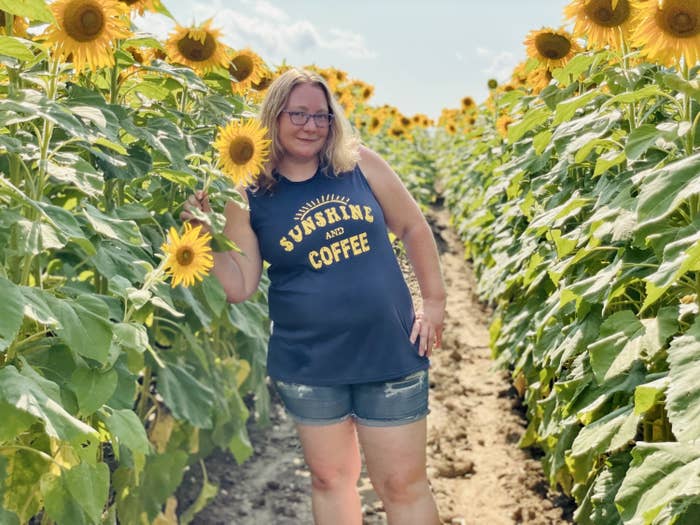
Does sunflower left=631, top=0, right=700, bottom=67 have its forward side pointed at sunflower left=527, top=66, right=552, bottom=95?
no

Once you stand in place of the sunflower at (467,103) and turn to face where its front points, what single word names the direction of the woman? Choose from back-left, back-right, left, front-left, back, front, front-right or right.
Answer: front

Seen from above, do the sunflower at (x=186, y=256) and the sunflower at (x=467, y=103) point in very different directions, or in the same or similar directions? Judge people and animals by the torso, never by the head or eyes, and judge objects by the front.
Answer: same or similar directions

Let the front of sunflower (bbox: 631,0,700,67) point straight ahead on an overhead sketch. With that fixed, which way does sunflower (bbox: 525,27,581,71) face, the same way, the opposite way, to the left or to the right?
the same way

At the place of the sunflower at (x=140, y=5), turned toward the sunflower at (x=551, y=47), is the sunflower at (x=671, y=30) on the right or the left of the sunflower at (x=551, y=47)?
right

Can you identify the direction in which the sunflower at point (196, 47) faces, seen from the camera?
facing the viewer

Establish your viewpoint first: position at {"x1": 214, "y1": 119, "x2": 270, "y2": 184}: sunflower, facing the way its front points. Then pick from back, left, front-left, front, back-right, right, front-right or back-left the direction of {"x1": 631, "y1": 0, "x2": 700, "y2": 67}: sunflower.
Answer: front-left

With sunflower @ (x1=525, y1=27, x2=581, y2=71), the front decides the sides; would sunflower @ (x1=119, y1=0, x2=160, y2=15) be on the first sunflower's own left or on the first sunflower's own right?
on the first sunflower's own right

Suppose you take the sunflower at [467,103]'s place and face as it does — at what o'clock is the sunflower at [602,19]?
the sunflower at [602,19] is roughly at 12 o'clock from the sunflower at [467,103].

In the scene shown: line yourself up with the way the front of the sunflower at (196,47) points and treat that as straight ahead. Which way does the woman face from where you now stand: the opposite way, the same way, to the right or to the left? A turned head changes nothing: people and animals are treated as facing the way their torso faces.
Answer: the same way

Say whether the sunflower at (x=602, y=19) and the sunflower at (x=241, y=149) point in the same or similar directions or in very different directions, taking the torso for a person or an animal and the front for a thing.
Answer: same or similar directions

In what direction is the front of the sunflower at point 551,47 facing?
toward the camera

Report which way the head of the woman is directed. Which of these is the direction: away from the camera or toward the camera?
toward the camera

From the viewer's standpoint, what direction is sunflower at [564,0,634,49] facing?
toward the camera

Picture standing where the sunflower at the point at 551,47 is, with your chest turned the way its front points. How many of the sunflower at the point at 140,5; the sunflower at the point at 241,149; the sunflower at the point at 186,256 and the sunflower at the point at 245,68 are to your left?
0

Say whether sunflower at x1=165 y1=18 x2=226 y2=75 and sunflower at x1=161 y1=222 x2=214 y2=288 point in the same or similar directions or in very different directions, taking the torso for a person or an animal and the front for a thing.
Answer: same or similar directions
